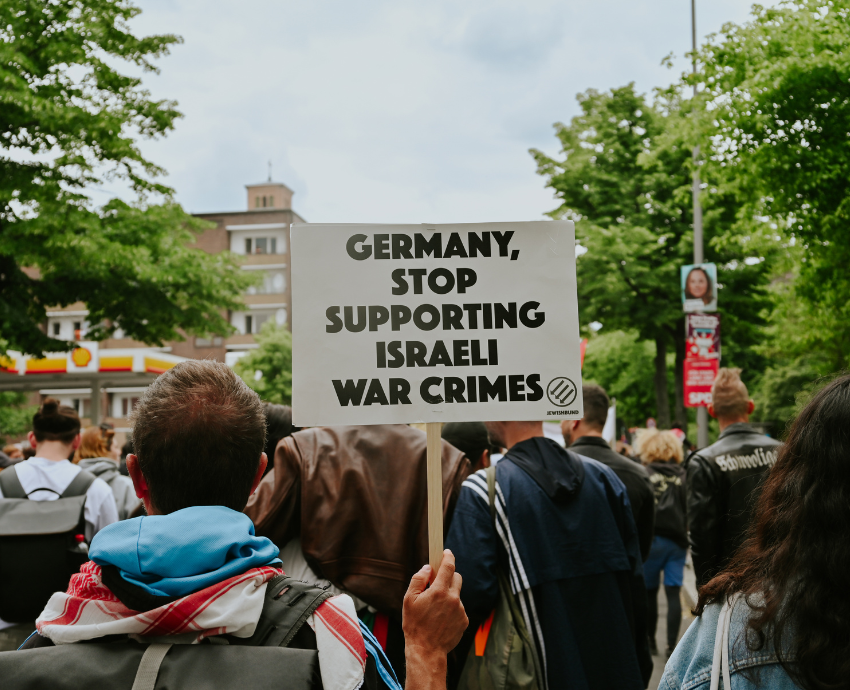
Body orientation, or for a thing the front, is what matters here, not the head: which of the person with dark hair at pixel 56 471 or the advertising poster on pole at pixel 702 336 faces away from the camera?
the person with dark hair

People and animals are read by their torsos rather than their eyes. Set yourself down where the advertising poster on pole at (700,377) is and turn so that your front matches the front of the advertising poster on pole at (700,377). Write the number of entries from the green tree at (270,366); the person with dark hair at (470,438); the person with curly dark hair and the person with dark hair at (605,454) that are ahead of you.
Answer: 3

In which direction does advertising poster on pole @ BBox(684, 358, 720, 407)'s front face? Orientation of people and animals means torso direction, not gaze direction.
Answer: toward the camera

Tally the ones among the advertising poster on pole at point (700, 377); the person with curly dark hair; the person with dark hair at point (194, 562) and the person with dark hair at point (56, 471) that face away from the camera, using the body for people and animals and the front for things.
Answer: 3

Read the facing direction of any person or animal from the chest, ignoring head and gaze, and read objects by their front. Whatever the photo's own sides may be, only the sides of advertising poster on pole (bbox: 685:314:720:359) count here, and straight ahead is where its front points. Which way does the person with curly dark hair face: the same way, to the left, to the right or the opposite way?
the opposite way

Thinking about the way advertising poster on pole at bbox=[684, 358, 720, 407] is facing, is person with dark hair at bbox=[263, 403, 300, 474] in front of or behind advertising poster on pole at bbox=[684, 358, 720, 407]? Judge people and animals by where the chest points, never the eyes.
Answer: in front

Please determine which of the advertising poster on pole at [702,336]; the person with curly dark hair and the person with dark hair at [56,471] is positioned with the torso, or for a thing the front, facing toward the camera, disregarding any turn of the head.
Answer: the advertising poster on pole

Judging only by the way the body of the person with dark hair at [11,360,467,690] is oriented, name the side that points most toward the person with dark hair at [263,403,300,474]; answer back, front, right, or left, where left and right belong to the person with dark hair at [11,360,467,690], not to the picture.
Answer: front

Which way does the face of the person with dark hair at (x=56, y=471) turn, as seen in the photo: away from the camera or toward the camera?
away from the camera

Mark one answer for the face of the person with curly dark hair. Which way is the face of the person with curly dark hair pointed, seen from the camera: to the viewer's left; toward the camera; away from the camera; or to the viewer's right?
away from the camera

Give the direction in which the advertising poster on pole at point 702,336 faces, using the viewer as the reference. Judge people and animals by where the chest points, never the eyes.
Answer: facing the viewer

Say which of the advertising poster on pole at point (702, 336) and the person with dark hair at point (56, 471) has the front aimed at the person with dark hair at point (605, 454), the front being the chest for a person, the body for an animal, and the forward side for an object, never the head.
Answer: the advertising poster on pole

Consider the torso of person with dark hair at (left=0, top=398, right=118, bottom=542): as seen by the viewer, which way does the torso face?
away from the camera

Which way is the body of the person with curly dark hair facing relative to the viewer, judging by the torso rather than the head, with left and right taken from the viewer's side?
facing away from the viewer

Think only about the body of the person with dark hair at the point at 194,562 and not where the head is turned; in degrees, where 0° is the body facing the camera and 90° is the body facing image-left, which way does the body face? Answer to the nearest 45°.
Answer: approximately 180°
